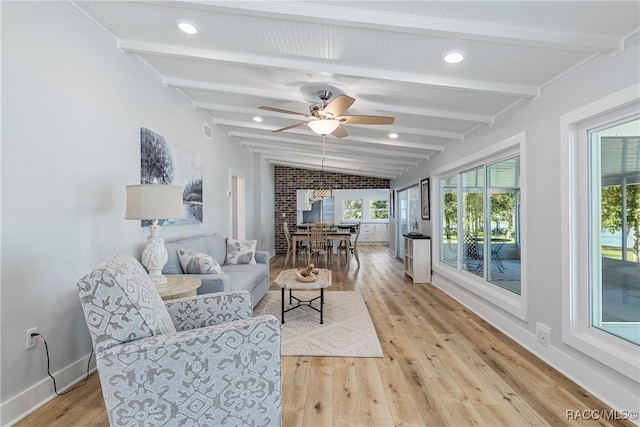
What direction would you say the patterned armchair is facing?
to the viewer's right

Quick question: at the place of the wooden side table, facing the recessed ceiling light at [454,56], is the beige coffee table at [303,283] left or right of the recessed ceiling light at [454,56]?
left

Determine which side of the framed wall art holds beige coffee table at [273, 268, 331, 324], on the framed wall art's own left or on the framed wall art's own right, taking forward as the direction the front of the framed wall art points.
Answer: on the framed wall art's own left

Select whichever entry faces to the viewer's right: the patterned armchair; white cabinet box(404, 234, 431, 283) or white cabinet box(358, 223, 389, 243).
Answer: the patterned armchair

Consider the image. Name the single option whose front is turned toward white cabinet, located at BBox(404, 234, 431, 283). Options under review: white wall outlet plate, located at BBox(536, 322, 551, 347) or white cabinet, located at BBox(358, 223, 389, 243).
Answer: white cabinet, located at BBox(358, 223, 389, 243)

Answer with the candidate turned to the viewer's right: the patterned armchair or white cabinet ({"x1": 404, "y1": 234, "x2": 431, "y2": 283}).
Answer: the patterned armchair

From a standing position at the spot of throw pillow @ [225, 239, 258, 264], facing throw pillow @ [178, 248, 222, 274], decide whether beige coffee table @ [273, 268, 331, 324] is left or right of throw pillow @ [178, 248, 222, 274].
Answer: left

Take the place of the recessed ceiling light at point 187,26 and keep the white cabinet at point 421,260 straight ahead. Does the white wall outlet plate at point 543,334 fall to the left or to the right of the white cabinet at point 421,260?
right

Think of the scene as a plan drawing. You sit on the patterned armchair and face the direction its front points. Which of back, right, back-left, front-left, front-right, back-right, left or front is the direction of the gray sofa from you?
left

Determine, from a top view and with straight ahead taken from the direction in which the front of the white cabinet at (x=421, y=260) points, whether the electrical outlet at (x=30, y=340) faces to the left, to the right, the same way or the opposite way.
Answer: the opposite way
